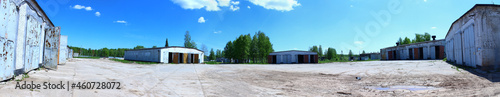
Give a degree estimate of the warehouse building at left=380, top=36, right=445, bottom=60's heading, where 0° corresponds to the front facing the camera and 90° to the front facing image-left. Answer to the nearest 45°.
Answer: approximately 45°

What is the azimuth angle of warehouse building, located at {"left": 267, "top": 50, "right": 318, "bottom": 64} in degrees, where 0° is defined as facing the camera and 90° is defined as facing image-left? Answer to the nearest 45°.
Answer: approximately 0°

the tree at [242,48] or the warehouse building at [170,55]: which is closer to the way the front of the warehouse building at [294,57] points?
the warehouse building

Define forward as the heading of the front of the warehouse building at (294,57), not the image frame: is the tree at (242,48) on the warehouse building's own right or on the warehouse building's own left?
on the warehouse building's own right

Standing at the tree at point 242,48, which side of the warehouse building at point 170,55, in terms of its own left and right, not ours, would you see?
left

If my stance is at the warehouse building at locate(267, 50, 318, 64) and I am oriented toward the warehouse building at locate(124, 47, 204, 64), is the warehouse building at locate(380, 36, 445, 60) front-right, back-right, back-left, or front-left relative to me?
back-left

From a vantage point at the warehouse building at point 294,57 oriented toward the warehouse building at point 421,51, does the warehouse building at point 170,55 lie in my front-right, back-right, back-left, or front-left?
back-right

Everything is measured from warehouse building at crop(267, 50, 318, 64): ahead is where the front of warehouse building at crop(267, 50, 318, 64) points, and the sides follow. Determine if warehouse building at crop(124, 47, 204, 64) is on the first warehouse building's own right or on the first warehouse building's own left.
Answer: on the first warehouse building's own right

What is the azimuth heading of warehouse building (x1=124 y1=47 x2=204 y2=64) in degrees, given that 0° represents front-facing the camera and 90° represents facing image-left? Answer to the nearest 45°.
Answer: approximately 315°
